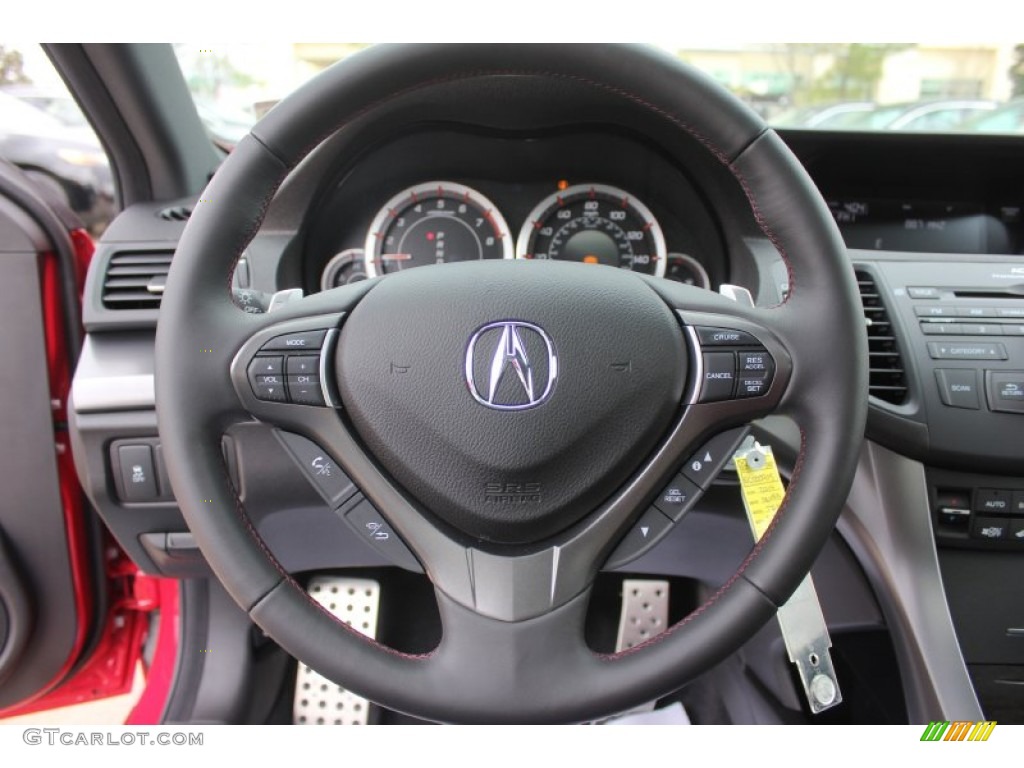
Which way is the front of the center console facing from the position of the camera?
facing the viewer

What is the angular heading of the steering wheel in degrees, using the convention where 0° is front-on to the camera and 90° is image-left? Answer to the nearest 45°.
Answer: approximately 0°

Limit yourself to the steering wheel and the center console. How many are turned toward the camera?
2
